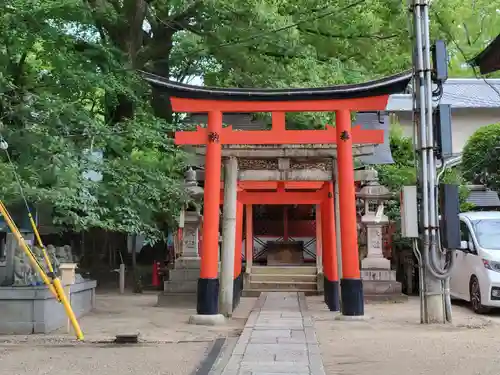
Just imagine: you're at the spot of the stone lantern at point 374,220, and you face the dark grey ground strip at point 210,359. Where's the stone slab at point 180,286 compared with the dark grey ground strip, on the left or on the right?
right

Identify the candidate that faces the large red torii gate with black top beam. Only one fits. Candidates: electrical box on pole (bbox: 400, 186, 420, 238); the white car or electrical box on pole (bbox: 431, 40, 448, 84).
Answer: electrical box on pole (bbox: 400, 186, 420, 238)

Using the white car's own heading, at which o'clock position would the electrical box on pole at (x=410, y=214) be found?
The electrical box on pole is roughly at 2 o'clock from the white car.

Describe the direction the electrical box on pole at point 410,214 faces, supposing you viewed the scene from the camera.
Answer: facing to the left of the viewer

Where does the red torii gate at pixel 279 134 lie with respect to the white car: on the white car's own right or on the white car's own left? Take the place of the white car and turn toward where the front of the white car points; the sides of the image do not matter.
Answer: on the white car's own right
